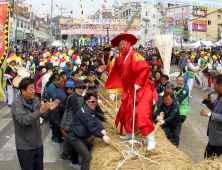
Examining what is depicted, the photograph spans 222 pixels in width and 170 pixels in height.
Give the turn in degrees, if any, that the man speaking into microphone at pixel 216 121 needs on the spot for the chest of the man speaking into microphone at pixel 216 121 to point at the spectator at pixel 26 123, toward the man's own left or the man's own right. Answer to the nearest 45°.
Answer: approximately 45° to the man's own left

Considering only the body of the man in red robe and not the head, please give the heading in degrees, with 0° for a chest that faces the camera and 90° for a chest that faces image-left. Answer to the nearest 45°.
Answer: approximately 45°

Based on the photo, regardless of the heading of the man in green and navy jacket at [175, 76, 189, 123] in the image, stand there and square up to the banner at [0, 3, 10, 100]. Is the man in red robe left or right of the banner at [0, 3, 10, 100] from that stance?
left

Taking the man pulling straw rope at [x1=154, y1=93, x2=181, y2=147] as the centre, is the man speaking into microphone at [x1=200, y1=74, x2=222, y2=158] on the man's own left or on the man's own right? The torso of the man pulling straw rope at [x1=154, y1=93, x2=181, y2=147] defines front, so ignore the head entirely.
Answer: on the man's own left

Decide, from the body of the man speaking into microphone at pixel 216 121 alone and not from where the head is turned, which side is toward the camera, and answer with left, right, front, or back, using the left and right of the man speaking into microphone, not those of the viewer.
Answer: left

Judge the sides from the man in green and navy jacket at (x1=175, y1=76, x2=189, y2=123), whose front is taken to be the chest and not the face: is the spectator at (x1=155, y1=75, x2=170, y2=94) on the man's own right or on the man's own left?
on the man's own right

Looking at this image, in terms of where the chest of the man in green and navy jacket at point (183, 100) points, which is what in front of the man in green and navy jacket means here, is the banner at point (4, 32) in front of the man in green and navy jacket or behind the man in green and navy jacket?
in front

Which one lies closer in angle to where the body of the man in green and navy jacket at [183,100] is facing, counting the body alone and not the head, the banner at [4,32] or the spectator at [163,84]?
the banner

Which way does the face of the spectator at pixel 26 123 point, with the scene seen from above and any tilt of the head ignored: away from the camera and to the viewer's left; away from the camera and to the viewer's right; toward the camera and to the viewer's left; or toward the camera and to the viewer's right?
toward the camera and to the viewer's right

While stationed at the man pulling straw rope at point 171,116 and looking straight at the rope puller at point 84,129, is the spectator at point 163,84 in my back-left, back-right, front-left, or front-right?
back-right
